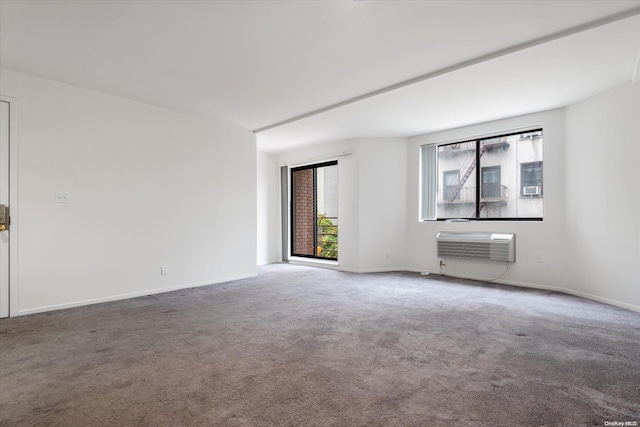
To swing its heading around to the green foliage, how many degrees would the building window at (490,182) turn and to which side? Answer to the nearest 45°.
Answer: approximately 90° to its right

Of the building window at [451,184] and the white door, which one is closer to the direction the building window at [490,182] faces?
the white door

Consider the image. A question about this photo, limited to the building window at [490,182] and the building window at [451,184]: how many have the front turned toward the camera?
2

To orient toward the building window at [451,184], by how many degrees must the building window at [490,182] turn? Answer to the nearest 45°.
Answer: approximately 90° to its right

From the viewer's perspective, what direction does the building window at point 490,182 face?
toward the camera

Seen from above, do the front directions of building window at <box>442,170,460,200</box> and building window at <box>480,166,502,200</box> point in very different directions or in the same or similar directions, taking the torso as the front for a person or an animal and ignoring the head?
same or similar directions

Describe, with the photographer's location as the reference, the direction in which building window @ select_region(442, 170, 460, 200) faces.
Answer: facing the viewer
